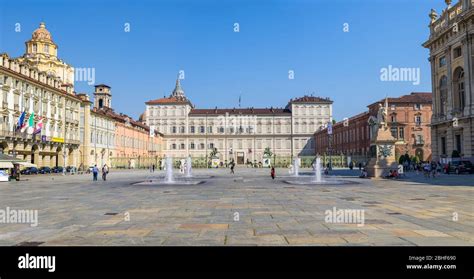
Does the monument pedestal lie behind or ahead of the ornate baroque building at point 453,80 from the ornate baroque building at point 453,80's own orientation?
ahead

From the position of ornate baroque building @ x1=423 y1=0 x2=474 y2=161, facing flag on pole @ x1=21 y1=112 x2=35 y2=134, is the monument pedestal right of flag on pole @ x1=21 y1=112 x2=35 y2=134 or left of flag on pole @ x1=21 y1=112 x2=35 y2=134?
left

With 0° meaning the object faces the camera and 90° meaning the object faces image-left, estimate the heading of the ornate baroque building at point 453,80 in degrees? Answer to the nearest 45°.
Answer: approximately 45°

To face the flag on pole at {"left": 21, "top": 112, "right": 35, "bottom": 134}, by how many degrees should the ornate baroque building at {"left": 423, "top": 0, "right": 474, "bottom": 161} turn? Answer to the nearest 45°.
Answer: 0° — it already faces it
